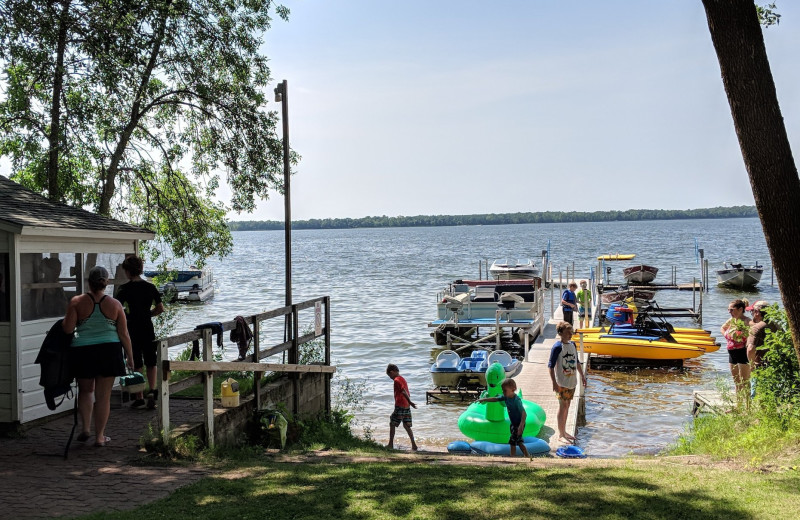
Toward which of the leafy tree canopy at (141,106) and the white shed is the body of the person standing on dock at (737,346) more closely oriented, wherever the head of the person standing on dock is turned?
the white shed

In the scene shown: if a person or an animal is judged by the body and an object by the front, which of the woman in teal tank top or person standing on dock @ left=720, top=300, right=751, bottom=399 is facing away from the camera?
the woman in teal tank top

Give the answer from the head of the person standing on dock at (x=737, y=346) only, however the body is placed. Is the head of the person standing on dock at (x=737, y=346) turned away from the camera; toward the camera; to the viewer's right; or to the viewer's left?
to the viewer's left

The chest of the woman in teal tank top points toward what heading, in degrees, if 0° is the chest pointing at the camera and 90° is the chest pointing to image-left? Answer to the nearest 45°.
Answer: approximately 180°

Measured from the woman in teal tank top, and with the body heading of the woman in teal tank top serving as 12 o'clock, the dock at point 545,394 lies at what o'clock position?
The dock is roughly at 2 o'clock from the woman in teal tank top.

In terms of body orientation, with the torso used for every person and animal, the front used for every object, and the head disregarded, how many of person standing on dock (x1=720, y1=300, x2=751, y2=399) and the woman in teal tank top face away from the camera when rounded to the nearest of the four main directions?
1

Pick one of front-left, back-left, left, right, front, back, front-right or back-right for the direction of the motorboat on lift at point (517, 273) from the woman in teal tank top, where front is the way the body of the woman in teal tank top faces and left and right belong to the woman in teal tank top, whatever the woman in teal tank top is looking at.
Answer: front-right

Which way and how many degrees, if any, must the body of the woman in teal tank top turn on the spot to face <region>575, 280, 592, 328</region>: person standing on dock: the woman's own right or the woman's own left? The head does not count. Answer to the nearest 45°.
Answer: approximately 45° to the woman's own right

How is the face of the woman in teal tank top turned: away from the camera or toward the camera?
away from the camera

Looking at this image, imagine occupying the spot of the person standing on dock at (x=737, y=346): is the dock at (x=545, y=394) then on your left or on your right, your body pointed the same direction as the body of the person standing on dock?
on your right

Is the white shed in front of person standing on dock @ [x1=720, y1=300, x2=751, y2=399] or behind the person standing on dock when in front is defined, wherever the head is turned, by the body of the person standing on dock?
in front

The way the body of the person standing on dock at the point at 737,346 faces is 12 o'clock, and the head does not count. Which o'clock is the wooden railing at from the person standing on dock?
The wooden railing is roughly at 12 o'clock from the person standing on dock.
